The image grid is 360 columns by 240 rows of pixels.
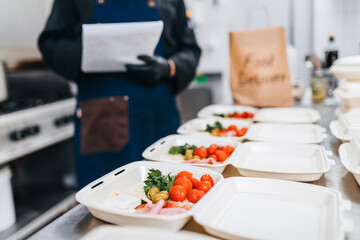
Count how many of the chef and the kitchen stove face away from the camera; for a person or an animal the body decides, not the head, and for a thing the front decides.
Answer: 0

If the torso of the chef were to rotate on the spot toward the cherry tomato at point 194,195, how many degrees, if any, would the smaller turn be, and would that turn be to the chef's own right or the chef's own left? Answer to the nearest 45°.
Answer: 0° — they already face it

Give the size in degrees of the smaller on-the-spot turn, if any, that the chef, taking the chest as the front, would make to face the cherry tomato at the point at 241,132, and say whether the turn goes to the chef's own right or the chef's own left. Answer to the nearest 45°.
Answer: approximately 45° to the chef's own left

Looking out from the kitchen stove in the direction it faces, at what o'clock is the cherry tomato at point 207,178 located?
The cherry tomato is roughly at 1 o'clock from the kitchen stove.

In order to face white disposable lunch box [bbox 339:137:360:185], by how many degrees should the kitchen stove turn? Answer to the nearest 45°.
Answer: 0° — it already faces it

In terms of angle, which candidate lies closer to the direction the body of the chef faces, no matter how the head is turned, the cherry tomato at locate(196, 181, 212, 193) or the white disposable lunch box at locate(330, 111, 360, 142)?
the cherry tomato

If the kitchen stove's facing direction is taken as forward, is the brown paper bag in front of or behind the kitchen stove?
in front

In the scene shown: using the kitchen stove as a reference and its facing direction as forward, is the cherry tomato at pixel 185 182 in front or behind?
in front

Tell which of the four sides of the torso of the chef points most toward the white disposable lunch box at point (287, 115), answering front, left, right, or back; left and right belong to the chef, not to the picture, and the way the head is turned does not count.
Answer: left

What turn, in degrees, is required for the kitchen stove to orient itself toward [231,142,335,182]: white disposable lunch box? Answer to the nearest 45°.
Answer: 0° — it already faces it

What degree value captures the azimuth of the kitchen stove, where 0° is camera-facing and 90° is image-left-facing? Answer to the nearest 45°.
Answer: approximately 315°

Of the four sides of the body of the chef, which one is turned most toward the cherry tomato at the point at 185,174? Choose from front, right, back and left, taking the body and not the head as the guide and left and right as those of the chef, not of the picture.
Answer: front

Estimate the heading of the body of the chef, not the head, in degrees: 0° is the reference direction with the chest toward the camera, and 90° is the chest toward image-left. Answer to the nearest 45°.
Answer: approximately 0°

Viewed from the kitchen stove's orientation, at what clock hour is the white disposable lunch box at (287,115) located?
The white disposable lunch box is roughly at 12 o'clock from the kitchen stove.

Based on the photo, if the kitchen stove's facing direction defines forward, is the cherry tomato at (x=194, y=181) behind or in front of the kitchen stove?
in front
